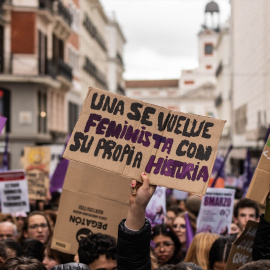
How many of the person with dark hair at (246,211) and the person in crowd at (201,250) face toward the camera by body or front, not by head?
1

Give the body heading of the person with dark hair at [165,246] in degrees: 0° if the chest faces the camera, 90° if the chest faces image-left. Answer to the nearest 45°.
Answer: approximately 45°

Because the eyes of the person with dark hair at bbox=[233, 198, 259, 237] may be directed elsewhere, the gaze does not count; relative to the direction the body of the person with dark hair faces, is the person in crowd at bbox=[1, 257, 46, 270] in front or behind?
in front

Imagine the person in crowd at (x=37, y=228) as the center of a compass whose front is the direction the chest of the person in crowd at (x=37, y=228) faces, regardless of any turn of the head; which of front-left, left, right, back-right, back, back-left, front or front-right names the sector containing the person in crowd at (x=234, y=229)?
front-left

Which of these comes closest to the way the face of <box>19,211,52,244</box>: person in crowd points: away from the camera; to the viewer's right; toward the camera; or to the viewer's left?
toward the camera

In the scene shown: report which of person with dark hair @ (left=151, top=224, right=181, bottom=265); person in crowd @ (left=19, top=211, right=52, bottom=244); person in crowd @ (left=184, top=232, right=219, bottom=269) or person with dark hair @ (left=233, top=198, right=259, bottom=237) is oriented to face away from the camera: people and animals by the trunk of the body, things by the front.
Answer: person in crowd @ (left=184, top=232, right=219, bottom=269)

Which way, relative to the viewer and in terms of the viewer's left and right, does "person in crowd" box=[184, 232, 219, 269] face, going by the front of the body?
facing away from the viewer

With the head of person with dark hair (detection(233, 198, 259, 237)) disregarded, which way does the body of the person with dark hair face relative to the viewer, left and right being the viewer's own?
facing the viewer

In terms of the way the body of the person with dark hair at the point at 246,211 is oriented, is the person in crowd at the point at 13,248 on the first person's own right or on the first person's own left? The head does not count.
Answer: on the first person's own right
